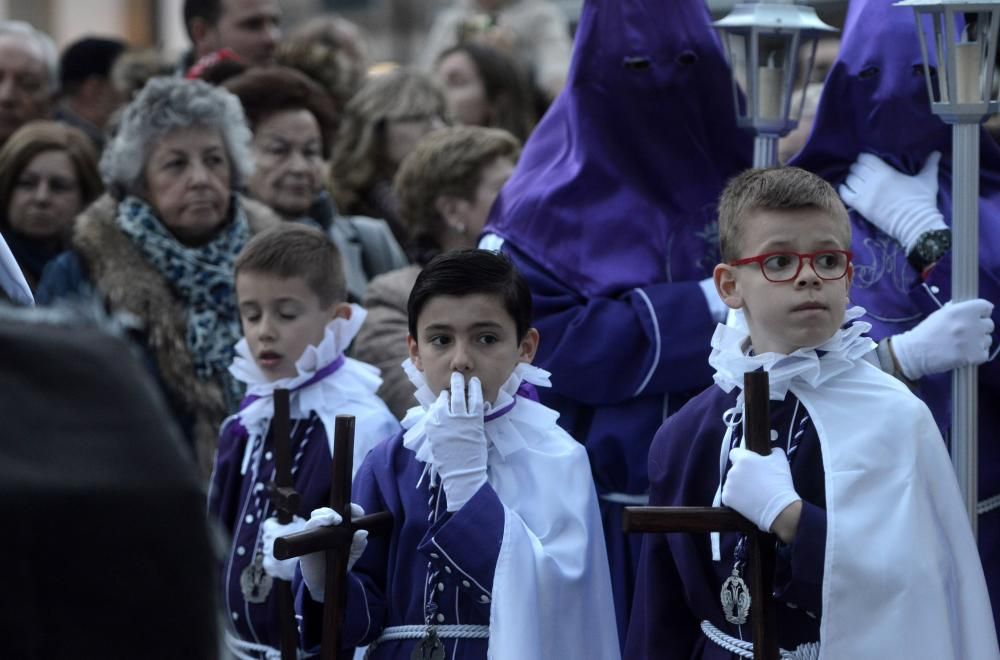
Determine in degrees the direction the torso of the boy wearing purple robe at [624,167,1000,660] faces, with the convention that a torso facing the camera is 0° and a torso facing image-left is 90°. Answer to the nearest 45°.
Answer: approximately 0°

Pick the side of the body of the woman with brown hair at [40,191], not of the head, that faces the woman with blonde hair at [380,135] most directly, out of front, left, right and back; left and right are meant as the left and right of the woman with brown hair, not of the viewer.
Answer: left

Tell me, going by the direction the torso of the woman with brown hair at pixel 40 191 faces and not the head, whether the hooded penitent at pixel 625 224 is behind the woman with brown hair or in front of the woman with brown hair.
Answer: in front

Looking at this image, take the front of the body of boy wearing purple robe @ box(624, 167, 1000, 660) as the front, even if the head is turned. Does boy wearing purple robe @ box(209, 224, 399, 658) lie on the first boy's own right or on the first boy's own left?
on the first boy's own right

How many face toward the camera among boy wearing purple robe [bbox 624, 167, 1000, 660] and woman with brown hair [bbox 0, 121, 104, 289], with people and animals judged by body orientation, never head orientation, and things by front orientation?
2

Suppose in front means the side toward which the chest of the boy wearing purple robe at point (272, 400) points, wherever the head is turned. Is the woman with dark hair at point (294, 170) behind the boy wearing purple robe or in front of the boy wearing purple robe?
behind

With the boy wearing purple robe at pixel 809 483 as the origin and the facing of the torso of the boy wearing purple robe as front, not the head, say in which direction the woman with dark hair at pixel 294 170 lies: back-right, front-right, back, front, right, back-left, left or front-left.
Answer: back-right

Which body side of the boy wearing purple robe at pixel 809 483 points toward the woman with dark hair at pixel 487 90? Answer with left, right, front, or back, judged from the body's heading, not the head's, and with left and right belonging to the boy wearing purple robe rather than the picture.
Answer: back
